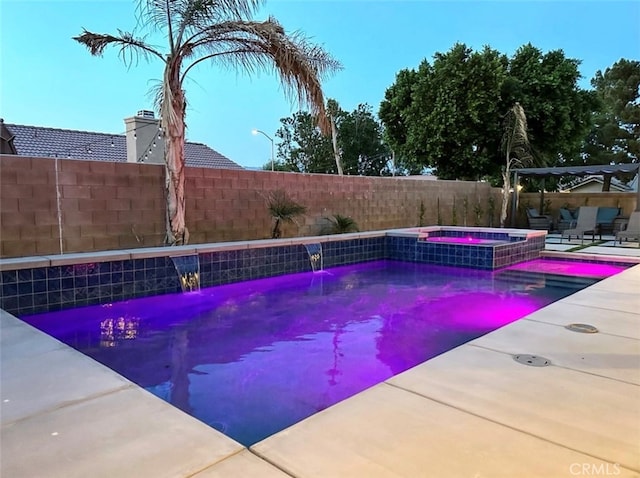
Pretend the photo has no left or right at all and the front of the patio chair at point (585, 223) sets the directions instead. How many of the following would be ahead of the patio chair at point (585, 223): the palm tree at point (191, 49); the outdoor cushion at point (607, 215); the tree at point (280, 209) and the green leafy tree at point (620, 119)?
2

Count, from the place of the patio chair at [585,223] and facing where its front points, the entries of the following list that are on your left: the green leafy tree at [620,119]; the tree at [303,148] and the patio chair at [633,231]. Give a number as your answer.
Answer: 1

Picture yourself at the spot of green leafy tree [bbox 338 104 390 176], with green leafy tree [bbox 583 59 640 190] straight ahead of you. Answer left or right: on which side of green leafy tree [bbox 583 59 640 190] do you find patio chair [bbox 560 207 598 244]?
right

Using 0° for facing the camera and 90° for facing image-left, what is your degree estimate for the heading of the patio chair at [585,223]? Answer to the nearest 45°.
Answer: approximately 45°

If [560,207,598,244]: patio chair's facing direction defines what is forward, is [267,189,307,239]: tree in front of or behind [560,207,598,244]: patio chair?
in front

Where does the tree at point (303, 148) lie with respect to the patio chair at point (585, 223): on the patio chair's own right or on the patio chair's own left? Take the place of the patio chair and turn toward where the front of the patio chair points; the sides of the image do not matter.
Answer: on the patio chair's own right

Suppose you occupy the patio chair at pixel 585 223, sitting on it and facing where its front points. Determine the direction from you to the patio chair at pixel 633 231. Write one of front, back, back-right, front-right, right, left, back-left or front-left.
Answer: left

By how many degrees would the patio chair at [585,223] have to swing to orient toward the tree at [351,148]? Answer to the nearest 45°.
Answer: approximately 90° to its right

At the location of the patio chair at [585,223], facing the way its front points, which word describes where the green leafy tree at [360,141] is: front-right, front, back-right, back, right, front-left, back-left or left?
right

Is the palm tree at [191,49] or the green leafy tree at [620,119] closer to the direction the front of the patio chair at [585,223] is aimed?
the palm tree

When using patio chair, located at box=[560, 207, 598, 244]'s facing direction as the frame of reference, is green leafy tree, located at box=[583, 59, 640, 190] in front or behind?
behind

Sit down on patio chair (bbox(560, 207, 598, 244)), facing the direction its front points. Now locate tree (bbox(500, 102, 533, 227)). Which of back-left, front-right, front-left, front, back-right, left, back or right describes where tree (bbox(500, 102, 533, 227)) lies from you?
right

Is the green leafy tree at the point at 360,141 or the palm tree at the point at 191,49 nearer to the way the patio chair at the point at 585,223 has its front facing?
the palm tree
